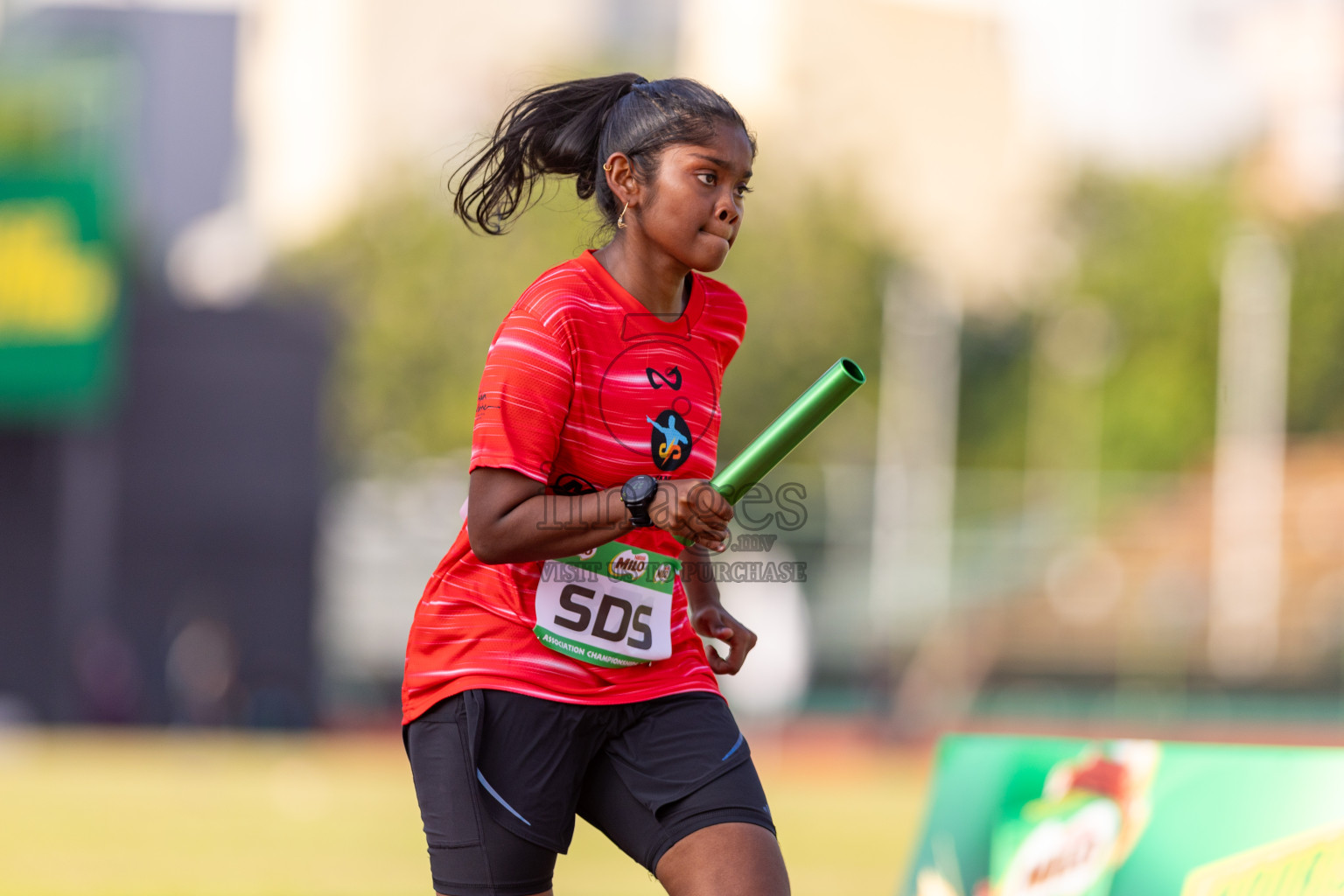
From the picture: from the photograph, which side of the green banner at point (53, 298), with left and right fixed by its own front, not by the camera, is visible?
front

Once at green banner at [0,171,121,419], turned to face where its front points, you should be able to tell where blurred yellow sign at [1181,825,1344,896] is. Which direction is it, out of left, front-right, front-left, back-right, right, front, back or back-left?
front

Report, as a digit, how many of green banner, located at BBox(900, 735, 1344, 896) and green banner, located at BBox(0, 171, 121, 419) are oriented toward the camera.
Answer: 2

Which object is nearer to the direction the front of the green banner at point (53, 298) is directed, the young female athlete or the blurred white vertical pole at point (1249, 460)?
the young female athlete

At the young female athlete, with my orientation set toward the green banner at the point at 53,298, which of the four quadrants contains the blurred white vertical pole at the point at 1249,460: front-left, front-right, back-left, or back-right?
front-right

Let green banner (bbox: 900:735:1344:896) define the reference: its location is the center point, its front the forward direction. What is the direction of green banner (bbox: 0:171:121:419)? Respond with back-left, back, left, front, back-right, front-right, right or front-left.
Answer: back-right

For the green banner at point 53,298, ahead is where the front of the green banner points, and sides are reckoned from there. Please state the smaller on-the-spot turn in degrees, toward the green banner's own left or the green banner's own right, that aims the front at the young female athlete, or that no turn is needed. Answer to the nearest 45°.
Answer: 0° — it already faces them

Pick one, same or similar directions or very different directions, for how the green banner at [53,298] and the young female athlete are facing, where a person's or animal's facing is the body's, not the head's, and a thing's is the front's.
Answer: same or similar directions

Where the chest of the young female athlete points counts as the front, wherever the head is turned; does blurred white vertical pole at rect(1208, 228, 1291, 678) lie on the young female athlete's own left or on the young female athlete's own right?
on the young female athlete's own left

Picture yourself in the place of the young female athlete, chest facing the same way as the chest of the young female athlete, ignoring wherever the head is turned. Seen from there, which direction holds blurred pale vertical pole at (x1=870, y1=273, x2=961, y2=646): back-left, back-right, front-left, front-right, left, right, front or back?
back-left

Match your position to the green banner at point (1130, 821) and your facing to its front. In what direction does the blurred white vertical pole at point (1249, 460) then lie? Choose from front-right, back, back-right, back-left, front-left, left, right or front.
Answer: back

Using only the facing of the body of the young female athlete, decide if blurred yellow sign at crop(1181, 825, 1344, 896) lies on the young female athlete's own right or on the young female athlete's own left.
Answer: on the young female athlete's own left

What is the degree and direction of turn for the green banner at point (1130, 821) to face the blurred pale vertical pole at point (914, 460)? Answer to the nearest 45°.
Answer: approximately 180°

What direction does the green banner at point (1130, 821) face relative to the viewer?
toward the camera

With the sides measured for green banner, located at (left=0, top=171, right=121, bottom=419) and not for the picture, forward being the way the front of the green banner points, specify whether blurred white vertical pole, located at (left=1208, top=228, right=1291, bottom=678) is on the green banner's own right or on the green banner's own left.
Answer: on the green banner's own left
